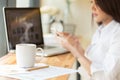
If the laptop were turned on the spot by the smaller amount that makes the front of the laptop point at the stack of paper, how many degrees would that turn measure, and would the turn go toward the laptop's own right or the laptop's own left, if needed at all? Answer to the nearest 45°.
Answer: approximately 45° to the laptop's own right

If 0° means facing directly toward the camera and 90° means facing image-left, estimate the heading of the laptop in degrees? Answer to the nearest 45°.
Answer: approximately 315°
